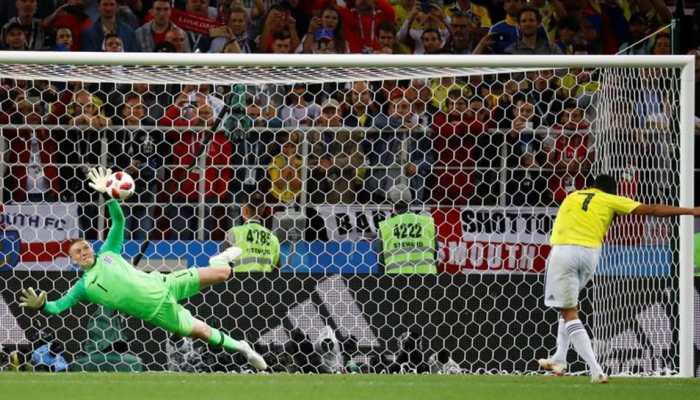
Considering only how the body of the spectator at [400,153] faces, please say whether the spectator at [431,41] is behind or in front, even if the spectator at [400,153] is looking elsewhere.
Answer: behind

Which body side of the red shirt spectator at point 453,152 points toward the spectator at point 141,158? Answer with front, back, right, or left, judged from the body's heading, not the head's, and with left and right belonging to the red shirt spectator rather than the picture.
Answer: right

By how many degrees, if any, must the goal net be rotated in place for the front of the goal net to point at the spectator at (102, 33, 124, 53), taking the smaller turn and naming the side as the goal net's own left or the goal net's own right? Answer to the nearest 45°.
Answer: approximately 135° to the goal net's own right

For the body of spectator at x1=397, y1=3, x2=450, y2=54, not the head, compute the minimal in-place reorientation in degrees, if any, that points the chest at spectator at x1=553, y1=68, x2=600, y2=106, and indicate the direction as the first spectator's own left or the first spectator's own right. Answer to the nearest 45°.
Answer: approximately 45° to the first spectator's own left

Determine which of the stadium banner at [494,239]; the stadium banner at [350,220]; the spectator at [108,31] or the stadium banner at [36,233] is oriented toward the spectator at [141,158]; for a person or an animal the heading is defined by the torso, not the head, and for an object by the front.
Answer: the spectator at [108,31]

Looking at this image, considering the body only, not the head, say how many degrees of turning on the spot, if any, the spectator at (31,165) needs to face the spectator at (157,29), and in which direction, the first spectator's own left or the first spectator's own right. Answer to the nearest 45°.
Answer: approximately 135° to the first spectator's own left

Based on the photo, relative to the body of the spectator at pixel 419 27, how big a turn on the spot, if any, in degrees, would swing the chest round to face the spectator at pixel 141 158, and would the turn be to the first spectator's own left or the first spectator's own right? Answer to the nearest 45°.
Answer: approximately 45° to the first spectator's own right

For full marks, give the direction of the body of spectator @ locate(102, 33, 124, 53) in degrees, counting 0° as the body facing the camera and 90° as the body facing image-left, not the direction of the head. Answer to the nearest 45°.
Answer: approximately 0°

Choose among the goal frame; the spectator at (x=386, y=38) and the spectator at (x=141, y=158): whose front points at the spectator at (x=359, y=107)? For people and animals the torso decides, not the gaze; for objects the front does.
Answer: the spectator at (x=386, y=38)
